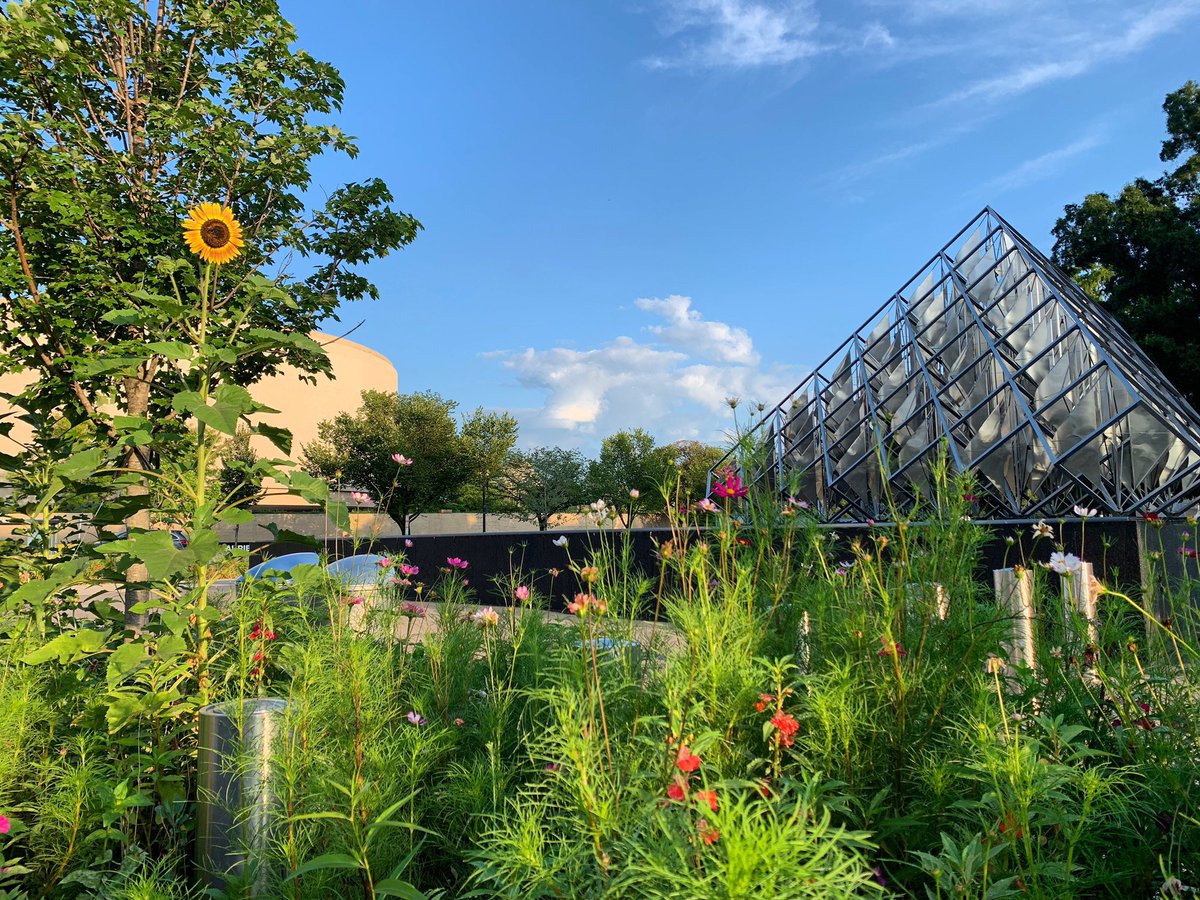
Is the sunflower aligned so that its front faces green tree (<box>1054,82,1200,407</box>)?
no

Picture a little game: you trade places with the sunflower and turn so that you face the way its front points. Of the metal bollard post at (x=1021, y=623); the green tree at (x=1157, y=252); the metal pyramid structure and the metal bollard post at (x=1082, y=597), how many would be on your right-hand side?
0

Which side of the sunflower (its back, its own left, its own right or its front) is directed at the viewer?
front

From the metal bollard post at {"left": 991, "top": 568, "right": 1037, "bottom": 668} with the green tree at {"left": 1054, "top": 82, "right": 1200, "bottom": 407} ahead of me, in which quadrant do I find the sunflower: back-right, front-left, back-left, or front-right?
back-left

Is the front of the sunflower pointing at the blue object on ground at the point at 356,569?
no

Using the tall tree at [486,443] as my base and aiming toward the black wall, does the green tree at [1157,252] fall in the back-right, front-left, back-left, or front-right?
front-left

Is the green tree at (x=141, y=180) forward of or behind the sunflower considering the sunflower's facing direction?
behind

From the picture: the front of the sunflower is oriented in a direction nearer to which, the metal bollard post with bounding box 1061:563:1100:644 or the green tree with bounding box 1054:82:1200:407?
the metal bollard post

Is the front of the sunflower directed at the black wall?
no

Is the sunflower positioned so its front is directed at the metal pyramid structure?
no

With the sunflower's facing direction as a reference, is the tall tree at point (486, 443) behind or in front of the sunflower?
behind
